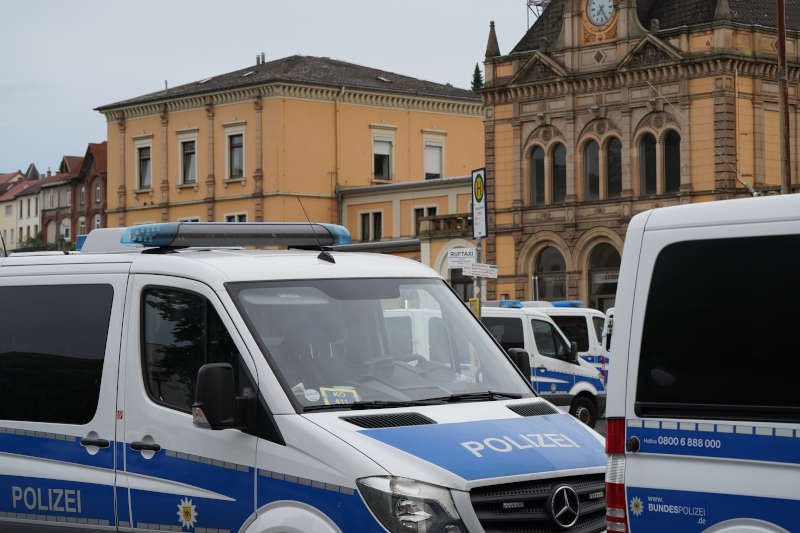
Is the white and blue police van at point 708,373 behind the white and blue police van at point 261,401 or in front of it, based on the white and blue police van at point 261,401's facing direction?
in front

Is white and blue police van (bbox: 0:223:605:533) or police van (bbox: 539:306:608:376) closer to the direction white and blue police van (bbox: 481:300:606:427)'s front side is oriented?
the white and blue police van

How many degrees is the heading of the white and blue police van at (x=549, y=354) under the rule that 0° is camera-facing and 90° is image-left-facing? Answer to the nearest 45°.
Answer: approximately 315°

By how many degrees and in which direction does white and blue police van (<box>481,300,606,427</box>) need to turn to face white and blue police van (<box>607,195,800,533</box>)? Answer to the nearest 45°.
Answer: approximately 45° to its right

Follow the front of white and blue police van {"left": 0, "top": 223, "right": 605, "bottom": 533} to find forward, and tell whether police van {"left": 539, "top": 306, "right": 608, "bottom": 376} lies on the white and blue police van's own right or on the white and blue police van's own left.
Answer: on the white and blue police van's own left

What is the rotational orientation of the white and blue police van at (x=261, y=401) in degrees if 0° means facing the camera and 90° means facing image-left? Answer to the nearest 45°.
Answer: approximately 315°

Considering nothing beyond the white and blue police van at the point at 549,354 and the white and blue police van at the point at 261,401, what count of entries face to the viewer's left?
0

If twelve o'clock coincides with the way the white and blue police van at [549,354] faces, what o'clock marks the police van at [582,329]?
The police van is roughly at 8 o'clock from the white and blue police van.
